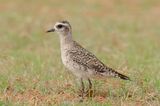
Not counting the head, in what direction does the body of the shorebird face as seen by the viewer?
to the viewer's left
